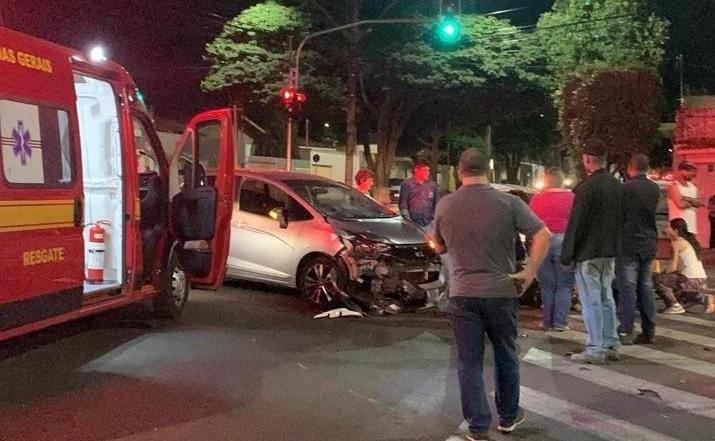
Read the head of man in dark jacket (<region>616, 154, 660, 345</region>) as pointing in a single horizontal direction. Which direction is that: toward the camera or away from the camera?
away from the camera

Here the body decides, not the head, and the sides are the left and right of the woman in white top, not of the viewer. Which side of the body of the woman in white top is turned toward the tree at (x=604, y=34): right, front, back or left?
right

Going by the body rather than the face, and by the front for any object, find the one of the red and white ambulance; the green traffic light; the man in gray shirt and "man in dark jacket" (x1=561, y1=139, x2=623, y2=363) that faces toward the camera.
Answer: the green traffic light

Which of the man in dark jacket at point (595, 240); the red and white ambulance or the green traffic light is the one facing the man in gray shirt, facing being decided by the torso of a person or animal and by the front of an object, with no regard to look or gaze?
the green traffic light

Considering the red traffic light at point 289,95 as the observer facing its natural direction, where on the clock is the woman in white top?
The woman in white top is roughly at 11 o'clock from the red traffic light.

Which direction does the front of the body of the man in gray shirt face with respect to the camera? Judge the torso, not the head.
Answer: away from the camera

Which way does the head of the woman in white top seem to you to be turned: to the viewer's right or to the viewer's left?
to the viewer's left

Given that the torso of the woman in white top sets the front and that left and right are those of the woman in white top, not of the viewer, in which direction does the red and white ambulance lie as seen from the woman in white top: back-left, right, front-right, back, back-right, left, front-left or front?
front-left

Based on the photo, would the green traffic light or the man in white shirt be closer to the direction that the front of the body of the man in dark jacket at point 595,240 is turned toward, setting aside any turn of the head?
the green traffic light

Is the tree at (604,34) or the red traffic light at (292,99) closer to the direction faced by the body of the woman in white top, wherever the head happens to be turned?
the red traffic light

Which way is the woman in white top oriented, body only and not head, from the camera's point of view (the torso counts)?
to the viewer's left

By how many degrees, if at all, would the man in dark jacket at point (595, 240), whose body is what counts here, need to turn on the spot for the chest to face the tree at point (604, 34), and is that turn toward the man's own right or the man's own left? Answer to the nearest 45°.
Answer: approximately 45° to the man's own right

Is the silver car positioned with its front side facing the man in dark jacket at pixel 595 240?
yes

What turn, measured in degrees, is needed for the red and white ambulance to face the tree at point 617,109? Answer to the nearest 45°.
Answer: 0° — it already faces it
